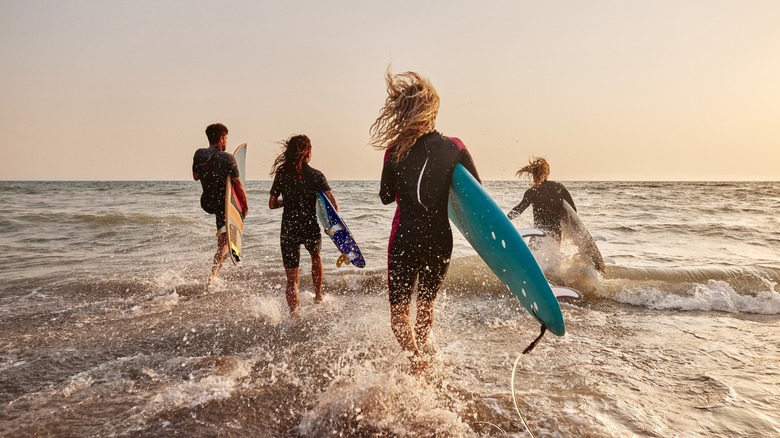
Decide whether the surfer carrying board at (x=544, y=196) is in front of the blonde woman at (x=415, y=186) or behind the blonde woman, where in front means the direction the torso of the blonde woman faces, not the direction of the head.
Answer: in front

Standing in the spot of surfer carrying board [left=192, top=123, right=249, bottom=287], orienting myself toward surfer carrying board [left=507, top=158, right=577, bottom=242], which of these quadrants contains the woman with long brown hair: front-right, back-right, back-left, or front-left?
front-right

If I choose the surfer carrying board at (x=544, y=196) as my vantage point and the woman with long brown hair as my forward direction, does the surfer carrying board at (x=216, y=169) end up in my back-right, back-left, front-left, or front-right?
front-right

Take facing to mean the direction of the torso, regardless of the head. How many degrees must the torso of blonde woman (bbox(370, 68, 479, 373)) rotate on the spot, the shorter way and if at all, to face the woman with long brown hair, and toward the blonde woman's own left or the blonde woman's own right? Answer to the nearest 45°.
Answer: approximately 45° to the blonde woman's own left

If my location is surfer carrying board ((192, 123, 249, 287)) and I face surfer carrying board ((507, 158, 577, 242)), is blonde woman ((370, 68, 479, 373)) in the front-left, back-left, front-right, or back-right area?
front-right

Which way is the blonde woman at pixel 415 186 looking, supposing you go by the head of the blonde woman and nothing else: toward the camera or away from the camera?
away from the camera

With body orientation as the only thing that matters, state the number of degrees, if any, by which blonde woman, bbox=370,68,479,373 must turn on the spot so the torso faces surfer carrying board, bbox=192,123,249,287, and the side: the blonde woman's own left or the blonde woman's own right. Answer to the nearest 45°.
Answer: approximately 45° to the blonde woman's own left

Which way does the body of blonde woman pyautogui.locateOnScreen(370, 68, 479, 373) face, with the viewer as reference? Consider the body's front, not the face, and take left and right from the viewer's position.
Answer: facing away from the viewer

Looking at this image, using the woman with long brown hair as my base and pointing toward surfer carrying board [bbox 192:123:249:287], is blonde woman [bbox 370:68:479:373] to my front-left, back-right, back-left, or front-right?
back-left
